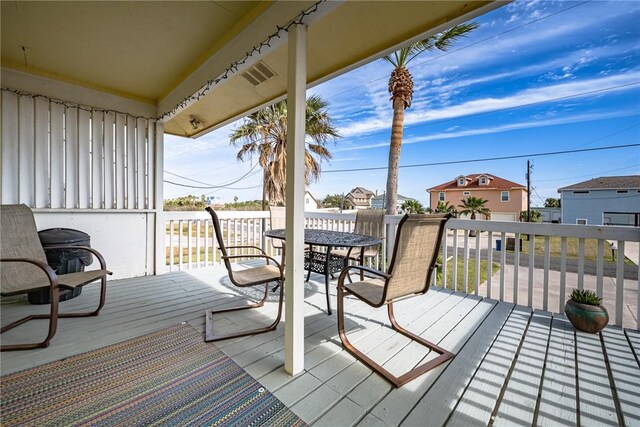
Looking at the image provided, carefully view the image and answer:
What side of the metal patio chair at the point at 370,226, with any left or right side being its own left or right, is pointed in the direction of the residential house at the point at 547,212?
back

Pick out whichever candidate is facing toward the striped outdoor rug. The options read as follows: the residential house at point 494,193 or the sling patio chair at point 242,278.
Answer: the residential house

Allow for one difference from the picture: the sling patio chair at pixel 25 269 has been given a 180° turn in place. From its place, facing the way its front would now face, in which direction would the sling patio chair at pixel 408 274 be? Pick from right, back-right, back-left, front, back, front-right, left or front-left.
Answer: back

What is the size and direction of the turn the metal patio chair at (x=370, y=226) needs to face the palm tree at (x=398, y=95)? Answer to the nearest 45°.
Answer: approximately 135° to its right

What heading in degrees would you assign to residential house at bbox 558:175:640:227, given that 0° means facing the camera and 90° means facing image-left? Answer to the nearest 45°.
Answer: approximately 0°

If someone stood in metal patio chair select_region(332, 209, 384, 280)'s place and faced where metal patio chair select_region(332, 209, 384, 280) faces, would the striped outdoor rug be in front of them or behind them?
in front

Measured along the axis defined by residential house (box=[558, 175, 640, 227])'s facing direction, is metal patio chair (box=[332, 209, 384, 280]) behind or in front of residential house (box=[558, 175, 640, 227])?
in front

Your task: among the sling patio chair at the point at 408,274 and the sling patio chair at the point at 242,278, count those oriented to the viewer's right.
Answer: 1

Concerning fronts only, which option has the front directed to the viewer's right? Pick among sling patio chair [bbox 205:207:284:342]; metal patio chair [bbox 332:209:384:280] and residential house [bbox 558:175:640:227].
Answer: the sling patio chair

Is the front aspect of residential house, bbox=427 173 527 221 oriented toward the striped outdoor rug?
yes

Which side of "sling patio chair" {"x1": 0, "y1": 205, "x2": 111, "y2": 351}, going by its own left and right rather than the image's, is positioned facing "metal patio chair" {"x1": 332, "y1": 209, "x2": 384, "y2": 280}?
front

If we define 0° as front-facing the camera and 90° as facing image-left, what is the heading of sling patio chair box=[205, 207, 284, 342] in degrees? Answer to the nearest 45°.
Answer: approximately 270°

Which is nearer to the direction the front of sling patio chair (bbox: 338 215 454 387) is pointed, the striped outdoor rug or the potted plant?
the striped outdoor rug

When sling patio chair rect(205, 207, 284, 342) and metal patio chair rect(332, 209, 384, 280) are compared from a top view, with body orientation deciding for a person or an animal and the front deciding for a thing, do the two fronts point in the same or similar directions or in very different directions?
very different directions
